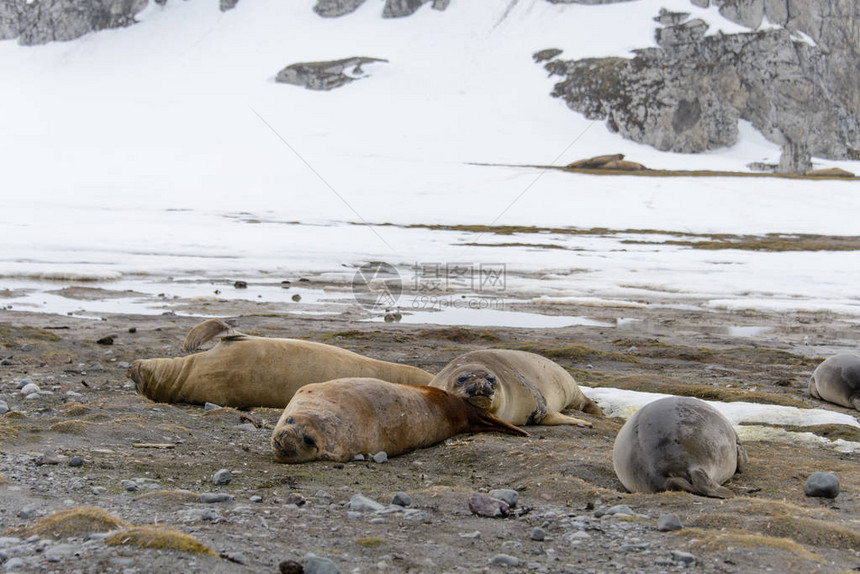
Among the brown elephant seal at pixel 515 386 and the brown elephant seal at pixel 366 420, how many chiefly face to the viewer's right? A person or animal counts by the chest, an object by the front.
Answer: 0

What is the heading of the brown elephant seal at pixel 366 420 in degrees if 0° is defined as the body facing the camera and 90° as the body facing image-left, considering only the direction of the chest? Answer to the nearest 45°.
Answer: approximately 45°

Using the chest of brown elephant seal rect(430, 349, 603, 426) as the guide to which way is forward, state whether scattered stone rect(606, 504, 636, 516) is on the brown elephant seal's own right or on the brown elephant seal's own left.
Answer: on the brown elephant seal's own left

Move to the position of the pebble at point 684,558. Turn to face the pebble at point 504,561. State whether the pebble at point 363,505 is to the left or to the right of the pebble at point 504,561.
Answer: right

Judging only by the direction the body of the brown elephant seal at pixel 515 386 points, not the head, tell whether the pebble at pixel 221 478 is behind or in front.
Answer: in front

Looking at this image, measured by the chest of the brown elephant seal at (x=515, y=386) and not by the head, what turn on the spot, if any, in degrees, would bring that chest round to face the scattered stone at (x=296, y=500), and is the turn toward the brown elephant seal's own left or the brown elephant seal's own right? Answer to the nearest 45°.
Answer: approximately 45° to the brown elephant seal's own left

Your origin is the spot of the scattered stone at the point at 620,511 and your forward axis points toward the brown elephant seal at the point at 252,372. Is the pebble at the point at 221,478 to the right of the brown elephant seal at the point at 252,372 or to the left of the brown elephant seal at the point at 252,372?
left

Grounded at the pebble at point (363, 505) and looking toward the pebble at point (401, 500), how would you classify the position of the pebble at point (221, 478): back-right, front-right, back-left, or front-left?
back-left

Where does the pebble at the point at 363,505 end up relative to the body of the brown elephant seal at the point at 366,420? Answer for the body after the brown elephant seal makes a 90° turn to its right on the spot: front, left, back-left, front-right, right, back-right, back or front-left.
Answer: back-left

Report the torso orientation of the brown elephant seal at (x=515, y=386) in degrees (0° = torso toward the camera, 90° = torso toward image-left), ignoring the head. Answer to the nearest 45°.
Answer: approximately 45°

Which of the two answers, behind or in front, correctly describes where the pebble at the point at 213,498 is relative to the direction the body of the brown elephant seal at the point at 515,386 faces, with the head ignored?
in front
